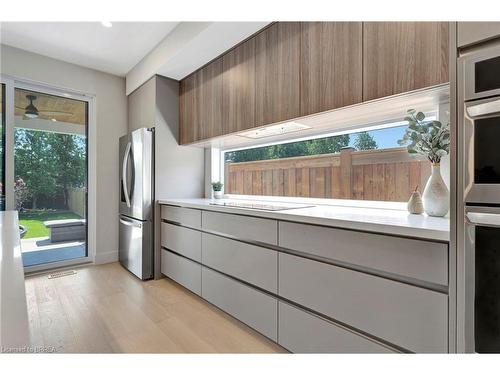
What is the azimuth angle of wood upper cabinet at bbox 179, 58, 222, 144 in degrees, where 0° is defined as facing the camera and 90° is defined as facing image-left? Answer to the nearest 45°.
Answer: approximately 45°

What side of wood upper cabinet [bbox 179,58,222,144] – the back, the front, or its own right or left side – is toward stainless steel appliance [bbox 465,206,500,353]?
left

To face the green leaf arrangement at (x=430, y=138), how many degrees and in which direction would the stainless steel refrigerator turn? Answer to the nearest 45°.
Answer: approximately 90° to its left

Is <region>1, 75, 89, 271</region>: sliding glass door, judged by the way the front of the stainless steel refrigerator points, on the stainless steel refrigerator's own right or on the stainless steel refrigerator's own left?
on the stainless steel refrigerator's own right

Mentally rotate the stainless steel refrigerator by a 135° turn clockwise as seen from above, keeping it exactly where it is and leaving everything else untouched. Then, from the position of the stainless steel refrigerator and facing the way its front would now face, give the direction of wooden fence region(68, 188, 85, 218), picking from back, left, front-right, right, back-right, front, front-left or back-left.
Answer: front-left

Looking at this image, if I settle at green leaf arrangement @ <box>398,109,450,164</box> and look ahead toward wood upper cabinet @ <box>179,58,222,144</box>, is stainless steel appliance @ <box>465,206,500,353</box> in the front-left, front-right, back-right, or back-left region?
back-left

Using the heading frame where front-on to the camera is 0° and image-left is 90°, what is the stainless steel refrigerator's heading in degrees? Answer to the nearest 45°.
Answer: approximately 45°
